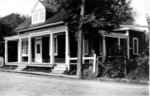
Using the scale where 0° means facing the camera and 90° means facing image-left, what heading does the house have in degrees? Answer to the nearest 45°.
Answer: approximately 45°

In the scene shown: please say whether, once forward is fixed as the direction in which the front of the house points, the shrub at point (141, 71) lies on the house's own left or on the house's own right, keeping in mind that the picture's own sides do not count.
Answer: on the house's own left

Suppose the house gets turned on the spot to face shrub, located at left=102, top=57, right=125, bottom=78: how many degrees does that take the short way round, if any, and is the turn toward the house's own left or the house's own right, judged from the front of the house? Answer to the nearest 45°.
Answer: approximately 90° to the house's own left
